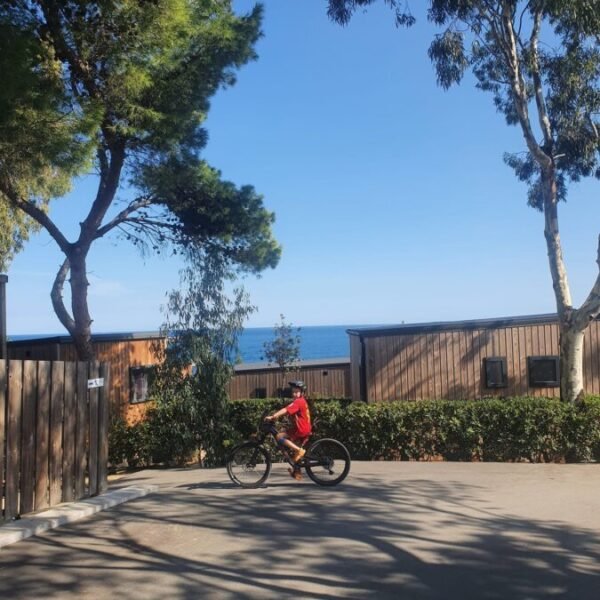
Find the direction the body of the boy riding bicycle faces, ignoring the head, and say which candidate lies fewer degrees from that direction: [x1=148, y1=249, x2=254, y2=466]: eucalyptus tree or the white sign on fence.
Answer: the white sign on fence

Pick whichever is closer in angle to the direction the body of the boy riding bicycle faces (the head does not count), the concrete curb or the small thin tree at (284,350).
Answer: the concrete curb

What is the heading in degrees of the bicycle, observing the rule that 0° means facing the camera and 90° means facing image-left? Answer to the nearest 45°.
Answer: approximately 90°

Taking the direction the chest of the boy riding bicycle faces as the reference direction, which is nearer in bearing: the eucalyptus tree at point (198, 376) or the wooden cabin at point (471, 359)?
the eucalyptus tree

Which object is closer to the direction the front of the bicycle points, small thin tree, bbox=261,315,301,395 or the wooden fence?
the wooden fence

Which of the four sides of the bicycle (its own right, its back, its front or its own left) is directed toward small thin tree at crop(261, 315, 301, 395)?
right

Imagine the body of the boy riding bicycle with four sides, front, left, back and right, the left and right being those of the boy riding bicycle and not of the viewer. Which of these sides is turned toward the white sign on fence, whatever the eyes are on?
front

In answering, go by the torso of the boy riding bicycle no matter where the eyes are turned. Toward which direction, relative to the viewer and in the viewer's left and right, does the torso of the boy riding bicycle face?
facing to the left of the viewer

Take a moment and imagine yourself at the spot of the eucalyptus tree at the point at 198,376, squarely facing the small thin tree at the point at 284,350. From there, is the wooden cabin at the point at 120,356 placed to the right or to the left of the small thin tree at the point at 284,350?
left

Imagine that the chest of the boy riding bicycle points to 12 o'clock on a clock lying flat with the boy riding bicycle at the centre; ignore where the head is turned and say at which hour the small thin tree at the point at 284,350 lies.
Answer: The small thin tree is roughly at 3 o'clock from the boy riding bicycle.

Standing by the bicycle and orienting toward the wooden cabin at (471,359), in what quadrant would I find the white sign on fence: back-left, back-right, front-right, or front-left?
back-left
